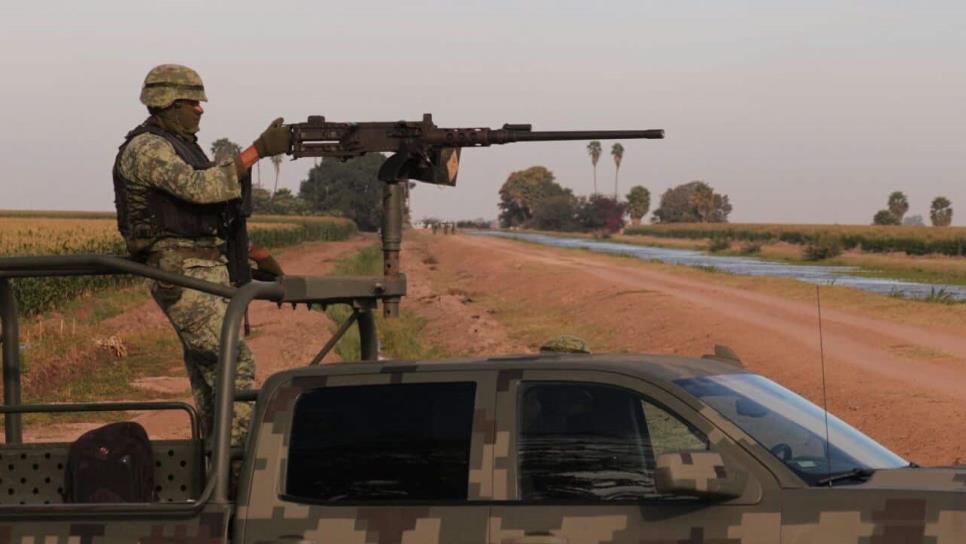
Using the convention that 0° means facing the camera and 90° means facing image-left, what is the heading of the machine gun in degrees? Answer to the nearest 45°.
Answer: approximately 270°

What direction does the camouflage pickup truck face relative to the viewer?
to the viewer's right

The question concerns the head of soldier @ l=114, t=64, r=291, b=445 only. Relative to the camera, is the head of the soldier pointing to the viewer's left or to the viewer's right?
to the viewer's right

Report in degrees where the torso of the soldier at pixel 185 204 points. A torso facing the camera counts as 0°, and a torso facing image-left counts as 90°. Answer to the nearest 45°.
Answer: approximately 270°
